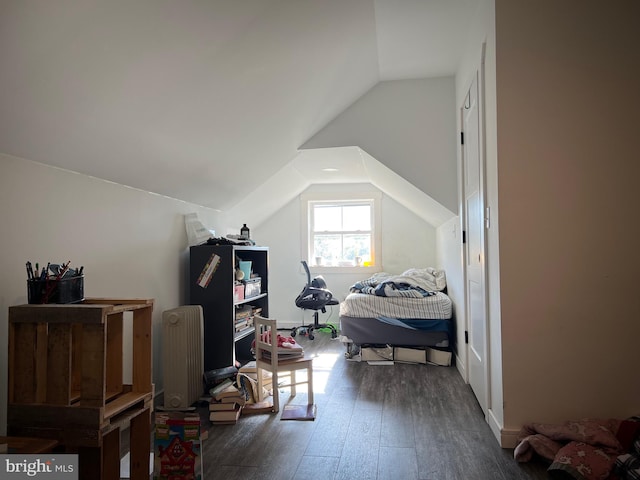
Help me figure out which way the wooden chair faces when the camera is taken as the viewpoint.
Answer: facing away from the viewer and to the right of the viewer

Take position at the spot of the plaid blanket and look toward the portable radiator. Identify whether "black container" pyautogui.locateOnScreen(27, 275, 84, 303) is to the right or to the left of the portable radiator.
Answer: left

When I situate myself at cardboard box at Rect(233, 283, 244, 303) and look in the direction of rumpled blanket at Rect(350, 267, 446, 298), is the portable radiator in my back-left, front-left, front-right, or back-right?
back-right

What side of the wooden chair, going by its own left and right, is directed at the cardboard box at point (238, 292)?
left

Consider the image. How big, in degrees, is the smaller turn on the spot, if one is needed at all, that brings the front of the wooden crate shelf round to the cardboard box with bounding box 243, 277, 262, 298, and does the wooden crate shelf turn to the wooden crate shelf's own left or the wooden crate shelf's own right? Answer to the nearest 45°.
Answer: approximately 90° to the wooden crate shelf's own left

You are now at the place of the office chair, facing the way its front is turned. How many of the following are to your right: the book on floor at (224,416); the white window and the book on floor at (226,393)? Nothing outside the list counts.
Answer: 2

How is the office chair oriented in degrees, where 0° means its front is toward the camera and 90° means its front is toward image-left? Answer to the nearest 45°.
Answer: approximately 270°

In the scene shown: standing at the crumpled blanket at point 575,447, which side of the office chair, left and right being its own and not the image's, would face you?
right

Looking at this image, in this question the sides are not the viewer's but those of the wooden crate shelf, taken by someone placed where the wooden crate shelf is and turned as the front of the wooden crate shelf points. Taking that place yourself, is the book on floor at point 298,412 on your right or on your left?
on your left

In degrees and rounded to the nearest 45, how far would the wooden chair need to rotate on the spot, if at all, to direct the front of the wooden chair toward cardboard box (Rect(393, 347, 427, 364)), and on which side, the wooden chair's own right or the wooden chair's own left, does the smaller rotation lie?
0° — it already faces it

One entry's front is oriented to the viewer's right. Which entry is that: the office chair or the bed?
the office chair

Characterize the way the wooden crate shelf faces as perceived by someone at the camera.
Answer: facing the viewer and to the right of the viewer

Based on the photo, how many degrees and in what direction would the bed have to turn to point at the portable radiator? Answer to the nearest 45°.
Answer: approximately 45° to its right
